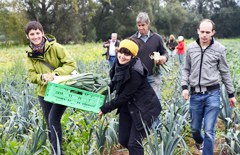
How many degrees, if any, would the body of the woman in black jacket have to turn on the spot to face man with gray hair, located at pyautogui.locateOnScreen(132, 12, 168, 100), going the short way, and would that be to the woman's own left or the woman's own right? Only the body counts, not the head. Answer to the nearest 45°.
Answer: approximately 135° to the woman's own right

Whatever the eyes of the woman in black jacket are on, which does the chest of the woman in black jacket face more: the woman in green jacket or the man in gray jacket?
the woman in green jacket

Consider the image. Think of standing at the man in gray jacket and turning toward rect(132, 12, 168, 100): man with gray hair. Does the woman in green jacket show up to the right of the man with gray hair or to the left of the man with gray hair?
left

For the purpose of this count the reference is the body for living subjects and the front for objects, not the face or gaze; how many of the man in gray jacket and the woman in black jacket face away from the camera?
0

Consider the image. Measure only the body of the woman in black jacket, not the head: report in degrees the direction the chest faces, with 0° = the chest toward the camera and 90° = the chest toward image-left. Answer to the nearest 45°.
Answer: approximately 45°

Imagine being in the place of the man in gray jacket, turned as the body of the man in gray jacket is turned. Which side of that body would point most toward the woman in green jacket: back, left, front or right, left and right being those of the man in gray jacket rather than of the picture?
right

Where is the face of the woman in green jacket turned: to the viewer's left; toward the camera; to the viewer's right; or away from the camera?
toward the camera

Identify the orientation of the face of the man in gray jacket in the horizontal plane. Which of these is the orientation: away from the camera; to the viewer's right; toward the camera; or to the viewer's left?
toward the camera

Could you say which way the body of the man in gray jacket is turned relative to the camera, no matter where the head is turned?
toward the camera

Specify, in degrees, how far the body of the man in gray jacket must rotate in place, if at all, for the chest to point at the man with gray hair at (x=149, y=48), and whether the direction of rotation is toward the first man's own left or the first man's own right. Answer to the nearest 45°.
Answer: approximately 135° to the first man's own right
